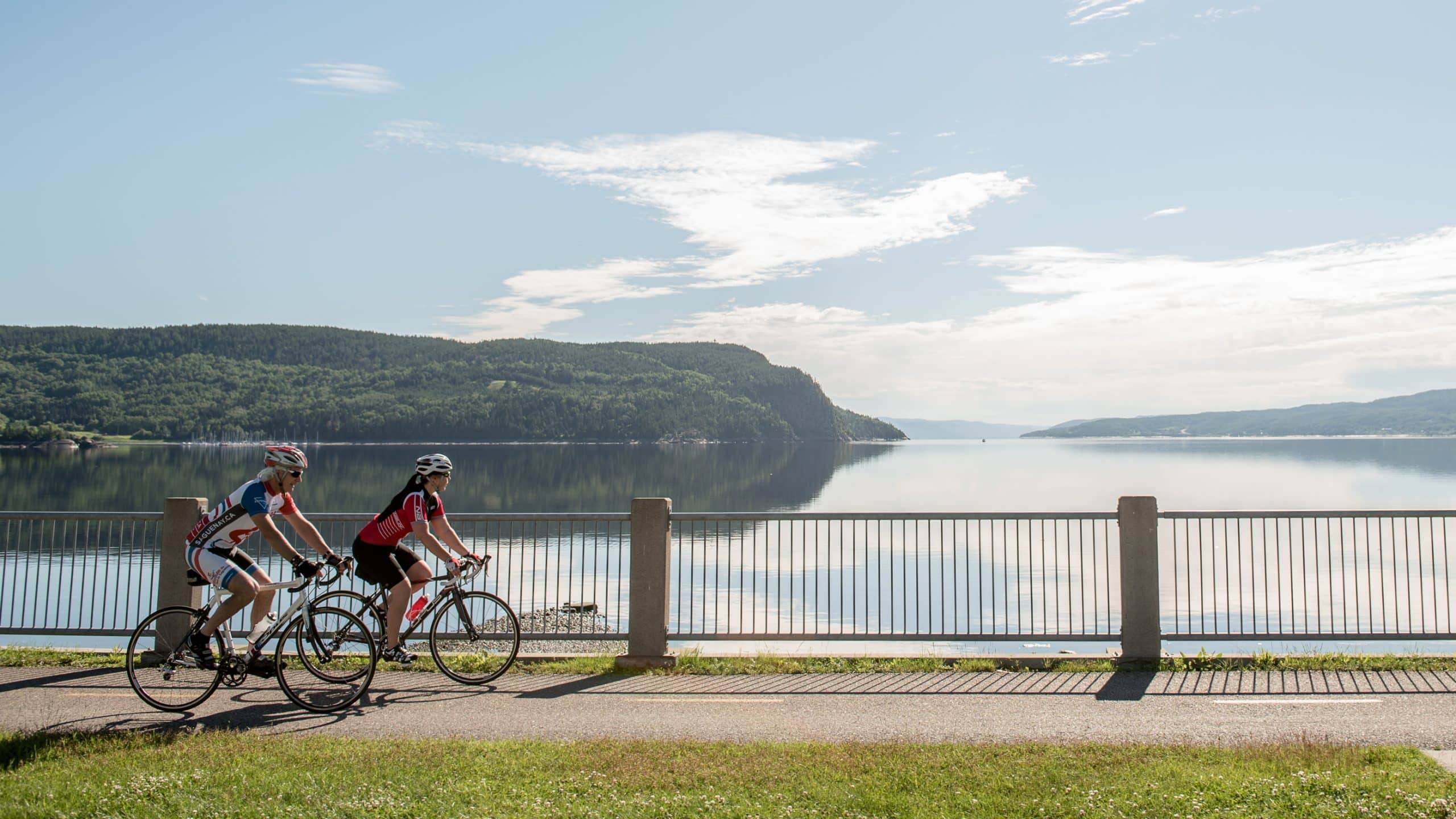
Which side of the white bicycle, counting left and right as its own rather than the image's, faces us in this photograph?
right

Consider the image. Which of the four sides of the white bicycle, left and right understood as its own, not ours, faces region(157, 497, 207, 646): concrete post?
left

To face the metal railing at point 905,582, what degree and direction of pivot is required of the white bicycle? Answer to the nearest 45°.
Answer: approximately 45° to its left

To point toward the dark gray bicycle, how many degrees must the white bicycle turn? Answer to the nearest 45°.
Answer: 0° — it already faces it

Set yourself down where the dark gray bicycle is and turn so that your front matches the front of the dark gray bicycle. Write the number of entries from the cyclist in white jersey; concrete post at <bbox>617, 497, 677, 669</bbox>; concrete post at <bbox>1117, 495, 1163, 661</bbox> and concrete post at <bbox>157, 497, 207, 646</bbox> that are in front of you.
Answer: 2

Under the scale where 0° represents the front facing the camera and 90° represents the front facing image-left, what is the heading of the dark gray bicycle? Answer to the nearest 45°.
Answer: approximately 270°

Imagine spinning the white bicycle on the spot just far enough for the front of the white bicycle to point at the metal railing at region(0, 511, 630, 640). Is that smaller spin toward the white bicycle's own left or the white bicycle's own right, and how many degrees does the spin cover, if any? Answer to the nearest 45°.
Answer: approximately 90° to the white bicycle's own left

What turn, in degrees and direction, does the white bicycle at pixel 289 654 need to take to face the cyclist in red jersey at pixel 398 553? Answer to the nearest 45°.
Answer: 0° — it already faces them

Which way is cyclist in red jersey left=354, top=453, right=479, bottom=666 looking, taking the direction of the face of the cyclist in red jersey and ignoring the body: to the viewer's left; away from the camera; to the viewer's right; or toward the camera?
to the viewer's right

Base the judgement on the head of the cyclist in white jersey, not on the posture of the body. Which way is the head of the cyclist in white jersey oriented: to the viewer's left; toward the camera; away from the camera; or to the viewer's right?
to the viewer's right

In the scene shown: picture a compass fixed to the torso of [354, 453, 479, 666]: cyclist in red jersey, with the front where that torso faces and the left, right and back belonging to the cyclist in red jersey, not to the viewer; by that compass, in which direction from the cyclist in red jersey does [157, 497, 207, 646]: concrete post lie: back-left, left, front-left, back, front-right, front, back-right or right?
back-left

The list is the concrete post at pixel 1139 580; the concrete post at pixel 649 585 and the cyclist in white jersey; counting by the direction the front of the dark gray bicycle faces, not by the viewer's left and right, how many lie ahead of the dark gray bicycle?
2

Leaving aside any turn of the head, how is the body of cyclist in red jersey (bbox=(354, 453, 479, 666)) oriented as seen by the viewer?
to the viewer's right

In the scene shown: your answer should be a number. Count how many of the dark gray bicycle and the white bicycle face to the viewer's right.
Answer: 2
